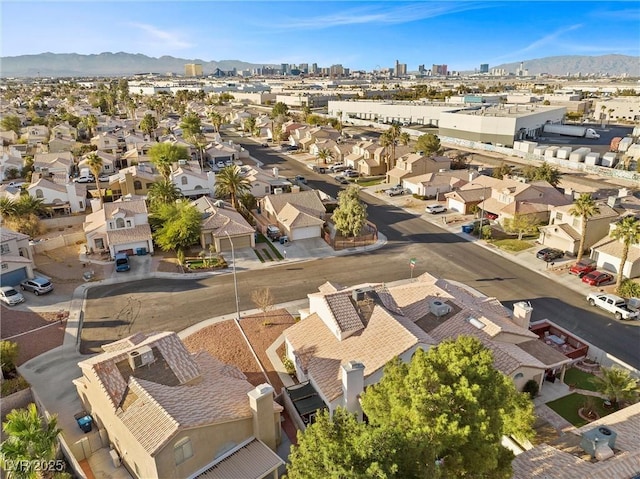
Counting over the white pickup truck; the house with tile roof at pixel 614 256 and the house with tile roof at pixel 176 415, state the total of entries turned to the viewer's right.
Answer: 0

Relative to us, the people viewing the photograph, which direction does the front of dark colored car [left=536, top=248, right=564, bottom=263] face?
facing away from the viewer and to the right of the viewer

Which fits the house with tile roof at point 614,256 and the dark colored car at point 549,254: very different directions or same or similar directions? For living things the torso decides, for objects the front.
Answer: very different directions

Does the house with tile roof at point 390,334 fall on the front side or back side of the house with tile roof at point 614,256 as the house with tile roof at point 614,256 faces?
on the front side

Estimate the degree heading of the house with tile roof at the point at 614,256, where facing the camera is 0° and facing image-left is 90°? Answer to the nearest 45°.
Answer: approximately 45°

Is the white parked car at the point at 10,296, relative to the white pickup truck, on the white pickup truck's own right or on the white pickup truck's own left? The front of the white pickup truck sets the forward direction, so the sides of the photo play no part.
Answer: on the white pickup truck's own left

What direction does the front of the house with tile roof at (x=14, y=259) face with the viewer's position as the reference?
facing the viewer and to the right of the viewer

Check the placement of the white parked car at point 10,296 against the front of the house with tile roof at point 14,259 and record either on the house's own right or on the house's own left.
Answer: on the house's own right

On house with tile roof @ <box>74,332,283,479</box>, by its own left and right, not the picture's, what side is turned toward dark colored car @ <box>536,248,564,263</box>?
right

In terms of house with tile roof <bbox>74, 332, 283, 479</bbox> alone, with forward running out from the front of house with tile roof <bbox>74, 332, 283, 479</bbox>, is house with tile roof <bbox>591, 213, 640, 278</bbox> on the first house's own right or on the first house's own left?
on the first house's own right

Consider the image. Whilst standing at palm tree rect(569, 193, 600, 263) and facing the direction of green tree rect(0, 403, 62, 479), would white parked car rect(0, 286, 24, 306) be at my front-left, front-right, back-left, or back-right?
front-right

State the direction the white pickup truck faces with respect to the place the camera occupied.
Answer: facing away from the viewer and to the left of the viewer

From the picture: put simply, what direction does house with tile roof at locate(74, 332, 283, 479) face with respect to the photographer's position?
facing away from the viewer and to the left of the viewer

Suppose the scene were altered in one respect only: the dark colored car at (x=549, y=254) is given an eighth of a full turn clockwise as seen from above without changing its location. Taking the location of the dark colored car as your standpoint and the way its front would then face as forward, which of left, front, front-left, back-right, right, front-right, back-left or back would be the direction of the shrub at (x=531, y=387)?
right

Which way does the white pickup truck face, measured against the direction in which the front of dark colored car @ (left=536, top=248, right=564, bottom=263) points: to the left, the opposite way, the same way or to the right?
to the left
